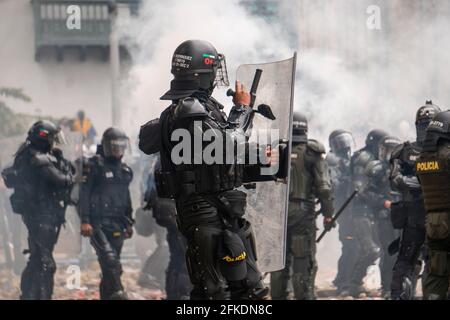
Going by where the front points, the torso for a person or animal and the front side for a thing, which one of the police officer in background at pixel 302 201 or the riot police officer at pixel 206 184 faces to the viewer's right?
the riot police officer

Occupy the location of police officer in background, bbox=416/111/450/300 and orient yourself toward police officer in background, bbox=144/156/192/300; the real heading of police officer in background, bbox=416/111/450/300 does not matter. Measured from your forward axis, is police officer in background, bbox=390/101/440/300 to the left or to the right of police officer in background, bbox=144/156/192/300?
right

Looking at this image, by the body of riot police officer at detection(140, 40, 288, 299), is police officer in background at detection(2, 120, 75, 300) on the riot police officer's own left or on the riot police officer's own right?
on the riot police officer's own left

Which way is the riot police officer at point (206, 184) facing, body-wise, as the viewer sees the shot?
to the viewer's right

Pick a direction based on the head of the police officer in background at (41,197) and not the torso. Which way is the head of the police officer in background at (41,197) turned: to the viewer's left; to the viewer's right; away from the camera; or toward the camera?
to the viewer's right
